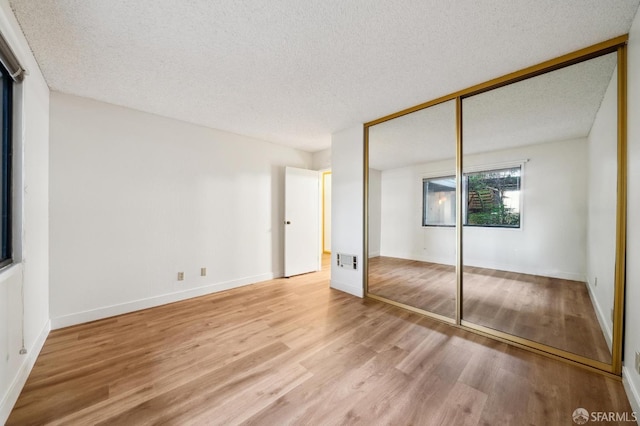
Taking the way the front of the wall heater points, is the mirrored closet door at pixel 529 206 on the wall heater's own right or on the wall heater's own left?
on the wall heater's own left

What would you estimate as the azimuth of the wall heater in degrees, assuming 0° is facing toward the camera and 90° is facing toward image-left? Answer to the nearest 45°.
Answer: approximately 45°

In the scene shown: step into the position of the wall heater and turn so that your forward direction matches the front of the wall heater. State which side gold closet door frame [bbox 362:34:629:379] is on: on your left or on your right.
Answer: on your left

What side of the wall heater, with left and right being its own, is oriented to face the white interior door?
right
